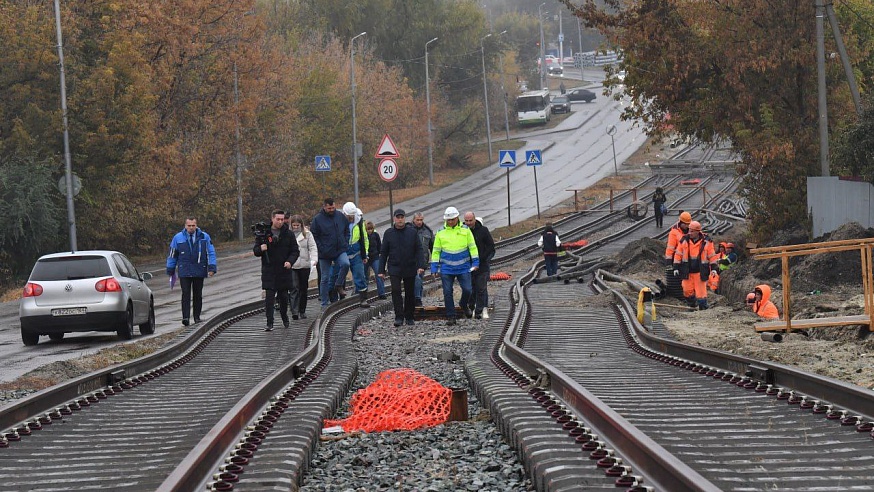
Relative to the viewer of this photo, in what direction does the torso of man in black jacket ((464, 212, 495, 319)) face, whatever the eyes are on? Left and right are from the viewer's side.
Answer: facing the viewer and to the left of the viewer

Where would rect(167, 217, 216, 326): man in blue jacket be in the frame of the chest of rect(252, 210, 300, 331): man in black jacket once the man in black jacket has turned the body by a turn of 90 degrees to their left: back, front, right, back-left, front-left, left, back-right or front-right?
back

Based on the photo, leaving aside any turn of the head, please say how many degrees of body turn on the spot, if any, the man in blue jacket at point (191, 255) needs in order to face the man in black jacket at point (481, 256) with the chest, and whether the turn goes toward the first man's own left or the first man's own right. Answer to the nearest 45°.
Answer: approximately 90° to the first man's own left

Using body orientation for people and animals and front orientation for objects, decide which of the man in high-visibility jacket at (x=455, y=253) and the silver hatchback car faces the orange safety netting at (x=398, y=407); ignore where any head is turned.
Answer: the man in high-visibility jacket

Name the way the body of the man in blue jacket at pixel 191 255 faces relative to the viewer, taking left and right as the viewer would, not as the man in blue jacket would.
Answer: facing the viewer

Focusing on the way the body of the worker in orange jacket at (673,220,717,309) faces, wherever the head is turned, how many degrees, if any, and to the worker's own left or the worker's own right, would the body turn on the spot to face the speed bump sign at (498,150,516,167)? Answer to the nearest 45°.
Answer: approximately 180°

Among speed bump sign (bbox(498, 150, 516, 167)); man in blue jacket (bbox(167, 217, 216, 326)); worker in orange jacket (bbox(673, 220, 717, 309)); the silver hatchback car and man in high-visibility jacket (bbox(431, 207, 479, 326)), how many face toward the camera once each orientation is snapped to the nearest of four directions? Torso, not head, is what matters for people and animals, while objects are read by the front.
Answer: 4

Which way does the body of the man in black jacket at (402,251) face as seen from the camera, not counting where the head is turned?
toward the camera

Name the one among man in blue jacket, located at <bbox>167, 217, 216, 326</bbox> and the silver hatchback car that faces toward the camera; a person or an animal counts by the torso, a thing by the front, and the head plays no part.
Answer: the man in blue jacket

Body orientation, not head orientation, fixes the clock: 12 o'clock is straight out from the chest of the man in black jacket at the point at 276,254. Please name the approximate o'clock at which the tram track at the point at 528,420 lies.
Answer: The tram track is roughly at 10 o'clock from the man in black jacket.
